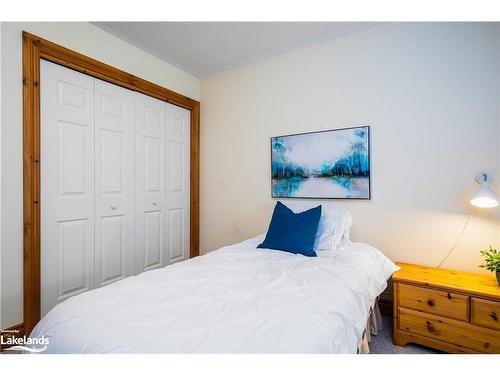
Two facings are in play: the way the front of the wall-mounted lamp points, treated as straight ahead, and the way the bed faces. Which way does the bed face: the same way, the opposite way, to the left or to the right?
the same way

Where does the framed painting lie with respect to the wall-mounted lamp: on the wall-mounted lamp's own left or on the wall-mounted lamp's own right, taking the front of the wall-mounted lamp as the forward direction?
on the wall-mounted lamp's own right

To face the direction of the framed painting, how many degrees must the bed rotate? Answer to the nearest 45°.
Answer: approximately 180°

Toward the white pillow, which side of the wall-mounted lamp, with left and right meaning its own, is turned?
right

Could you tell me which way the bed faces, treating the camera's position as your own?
facing the viewer and to the left of the viewer

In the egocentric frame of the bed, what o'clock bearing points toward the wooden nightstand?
The wooden nightstand is roughly at 7 o'clock from the bed.

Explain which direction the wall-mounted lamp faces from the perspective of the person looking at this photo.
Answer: facing the viewer

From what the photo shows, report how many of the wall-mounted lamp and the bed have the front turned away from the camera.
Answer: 0

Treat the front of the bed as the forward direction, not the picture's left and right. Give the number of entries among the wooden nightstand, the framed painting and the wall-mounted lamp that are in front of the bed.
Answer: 0

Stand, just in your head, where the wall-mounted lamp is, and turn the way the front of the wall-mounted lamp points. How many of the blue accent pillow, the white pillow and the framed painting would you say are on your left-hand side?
0
